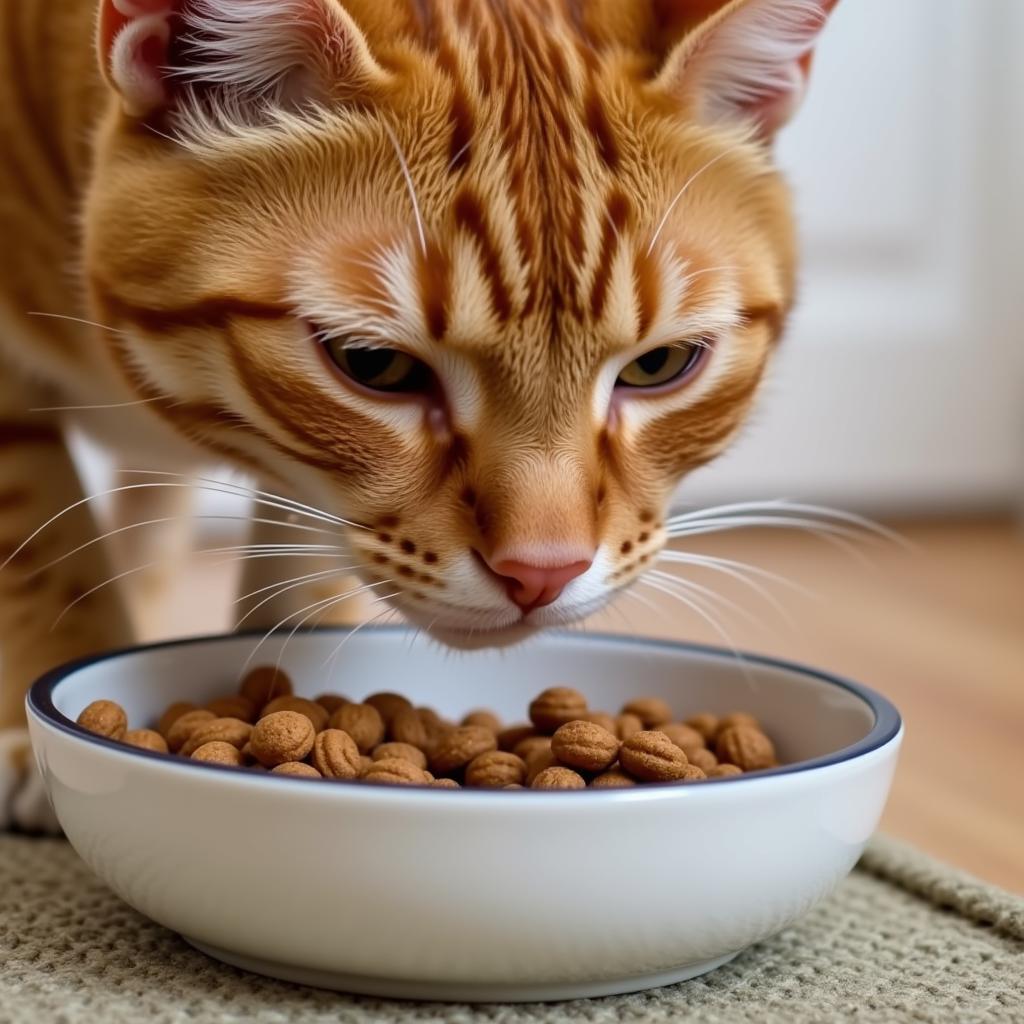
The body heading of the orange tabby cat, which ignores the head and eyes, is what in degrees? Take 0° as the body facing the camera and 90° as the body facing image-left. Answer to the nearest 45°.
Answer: approximately 315°

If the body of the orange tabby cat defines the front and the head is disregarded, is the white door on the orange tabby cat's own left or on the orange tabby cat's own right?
on the orange tabby cat's own left
